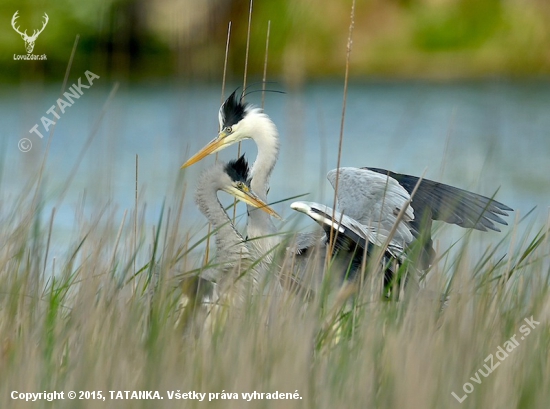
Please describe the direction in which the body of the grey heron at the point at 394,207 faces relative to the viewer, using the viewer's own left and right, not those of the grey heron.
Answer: facing to the left of the viewer

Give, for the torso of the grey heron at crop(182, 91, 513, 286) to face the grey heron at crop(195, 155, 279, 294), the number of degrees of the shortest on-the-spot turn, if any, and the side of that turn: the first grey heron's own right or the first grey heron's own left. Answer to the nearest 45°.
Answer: approximately 45° to the first grey heron's own left

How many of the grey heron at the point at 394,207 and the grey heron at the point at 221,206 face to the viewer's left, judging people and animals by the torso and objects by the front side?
1

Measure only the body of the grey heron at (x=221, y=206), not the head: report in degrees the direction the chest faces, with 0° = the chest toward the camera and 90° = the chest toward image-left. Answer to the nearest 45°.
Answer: approximately 270°

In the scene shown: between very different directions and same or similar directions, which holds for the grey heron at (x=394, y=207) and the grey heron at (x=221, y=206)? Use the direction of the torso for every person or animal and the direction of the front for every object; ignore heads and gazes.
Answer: very different directions
